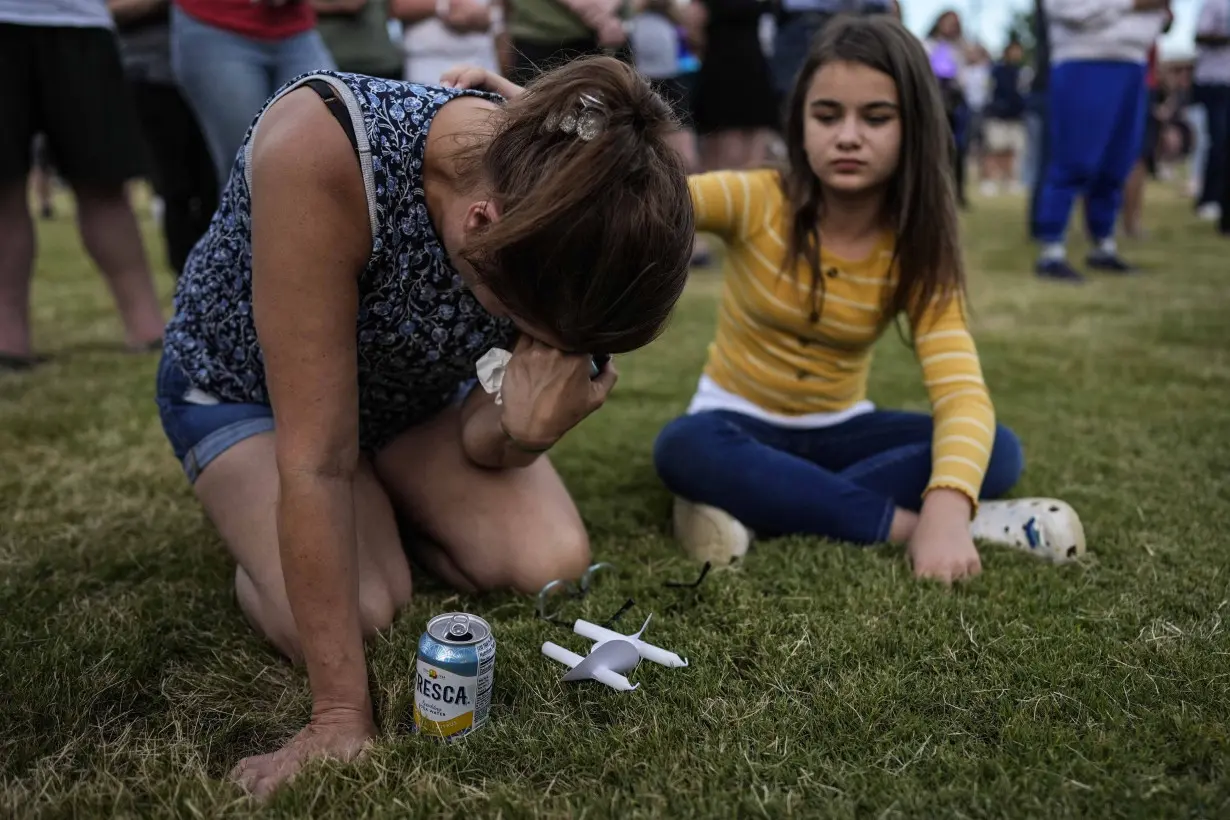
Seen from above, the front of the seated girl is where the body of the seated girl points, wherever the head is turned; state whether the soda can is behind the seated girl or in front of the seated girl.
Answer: in front

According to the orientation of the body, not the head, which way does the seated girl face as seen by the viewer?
toward the camera

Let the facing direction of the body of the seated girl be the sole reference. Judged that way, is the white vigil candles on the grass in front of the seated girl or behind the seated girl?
in front

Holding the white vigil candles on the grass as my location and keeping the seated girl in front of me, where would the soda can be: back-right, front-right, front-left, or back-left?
back-left
